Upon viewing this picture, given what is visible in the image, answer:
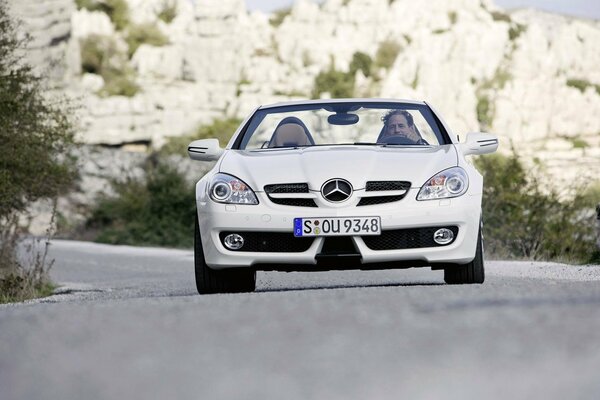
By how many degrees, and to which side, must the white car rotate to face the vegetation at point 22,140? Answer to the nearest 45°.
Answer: approximately 135° to its right

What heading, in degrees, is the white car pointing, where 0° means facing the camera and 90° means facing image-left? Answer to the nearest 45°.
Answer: approximately 0°

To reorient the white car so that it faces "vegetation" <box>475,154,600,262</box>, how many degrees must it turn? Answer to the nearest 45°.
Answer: approximately 180°

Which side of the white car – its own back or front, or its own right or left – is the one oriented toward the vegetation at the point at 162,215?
back
